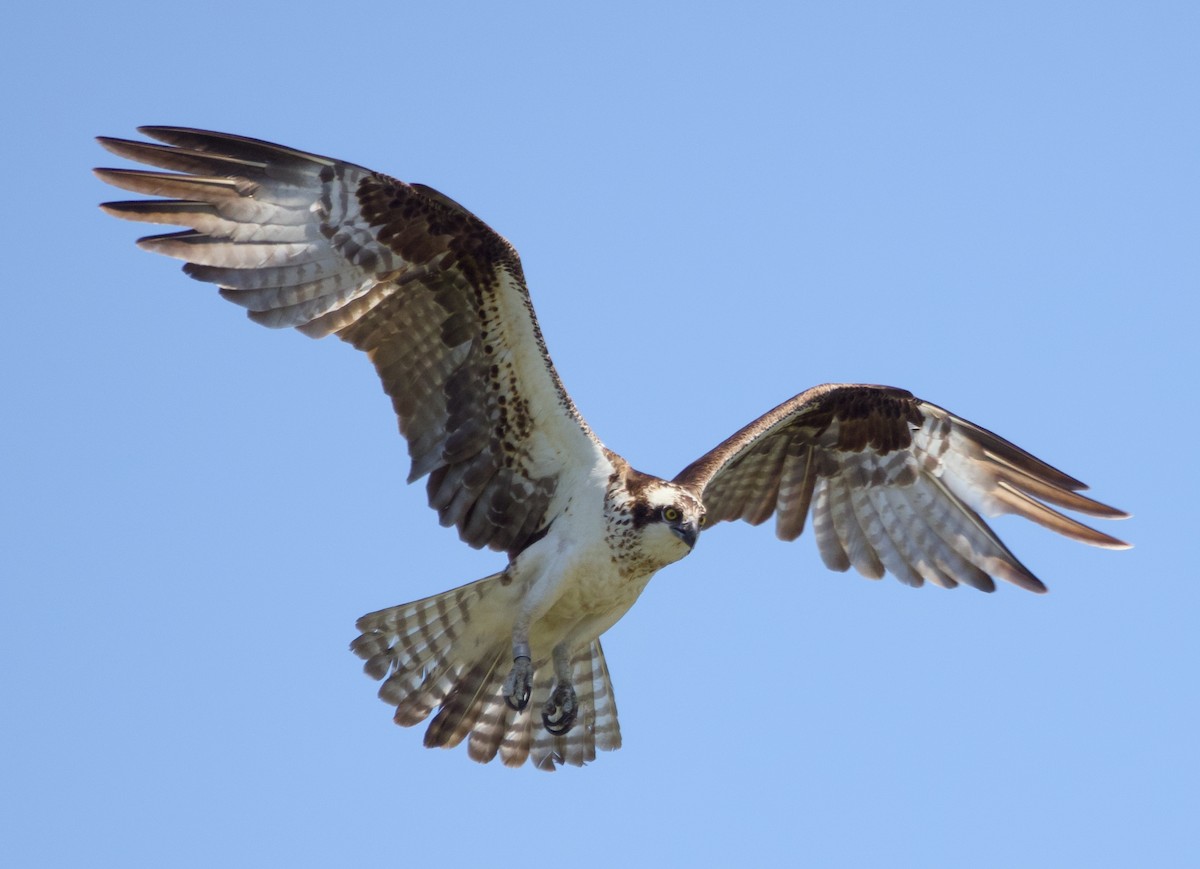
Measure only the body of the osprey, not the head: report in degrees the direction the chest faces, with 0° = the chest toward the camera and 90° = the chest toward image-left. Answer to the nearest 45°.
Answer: approximately 315°
